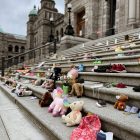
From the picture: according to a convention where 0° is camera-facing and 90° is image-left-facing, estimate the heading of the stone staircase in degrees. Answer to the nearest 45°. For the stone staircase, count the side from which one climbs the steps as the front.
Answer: approximately 45°
